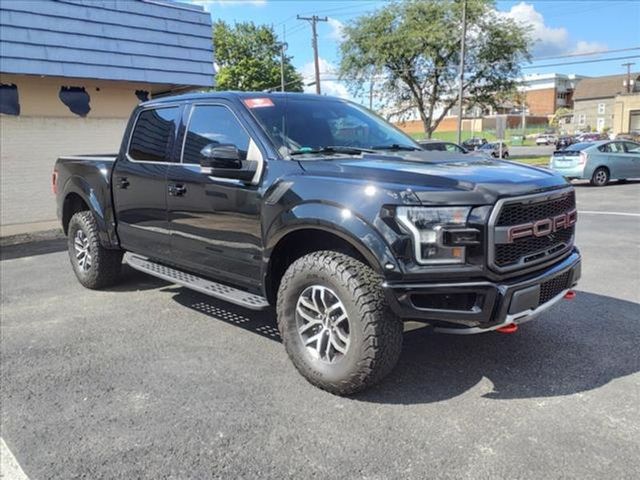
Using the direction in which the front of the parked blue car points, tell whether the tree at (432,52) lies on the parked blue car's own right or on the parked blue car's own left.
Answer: on the parked blue car's own left

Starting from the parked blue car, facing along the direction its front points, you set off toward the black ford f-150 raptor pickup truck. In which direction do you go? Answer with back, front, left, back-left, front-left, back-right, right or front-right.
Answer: back-right

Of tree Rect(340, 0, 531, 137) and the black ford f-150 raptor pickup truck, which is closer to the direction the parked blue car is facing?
the tree

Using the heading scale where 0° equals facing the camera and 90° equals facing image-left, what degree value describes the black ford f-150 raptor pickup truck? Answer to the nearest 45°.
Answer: approximately 315°

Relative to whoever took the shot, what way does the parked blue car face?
facing away from the viewer and to the right of the viewer

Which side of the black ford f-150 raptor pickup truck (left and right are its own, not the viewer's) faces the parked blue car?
left

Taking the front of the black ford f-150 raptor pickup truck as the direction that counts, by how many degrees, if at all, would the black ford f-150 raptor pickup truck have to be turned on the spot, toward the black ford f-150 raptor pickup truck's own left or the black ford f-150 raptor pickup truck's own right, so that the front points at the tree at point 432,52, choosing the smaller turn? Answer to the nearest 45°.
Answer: approximately 135° to the black ford f-150 raptor pickup truck's own left

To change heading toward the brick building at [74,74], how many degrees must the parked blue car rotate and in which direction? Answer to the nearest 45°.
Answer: approximately 180°

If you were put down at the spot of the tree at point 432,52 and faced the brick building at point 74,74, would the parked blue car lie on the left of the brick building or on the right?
left

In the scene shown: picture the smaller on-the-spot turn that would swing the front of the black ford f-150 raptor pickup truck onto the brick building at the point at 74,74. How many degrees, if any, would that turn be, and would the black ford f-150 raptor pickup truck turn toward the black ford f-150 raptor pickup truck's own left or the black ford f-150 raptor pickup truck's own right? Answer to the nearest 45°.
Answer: approximately 180°
